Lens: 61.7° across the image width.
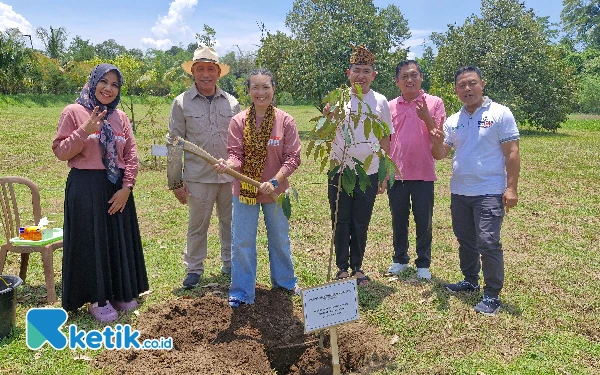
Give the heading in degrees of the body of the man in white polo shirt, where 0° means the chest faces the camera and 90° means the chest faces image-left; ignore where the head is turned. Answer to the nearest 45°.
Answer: approximately 45°

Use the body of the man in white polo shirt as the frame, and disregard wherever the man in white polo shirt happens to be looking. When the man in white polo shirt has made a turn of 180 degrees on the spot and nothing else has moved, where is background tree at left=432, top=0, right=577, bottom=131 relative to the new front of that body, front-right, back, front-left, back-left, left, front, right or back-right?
front-left

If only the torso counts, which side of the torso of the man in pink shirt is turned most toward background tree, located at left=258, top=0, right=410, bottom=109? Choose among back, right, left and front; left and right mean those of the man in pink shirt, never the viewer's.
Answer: back

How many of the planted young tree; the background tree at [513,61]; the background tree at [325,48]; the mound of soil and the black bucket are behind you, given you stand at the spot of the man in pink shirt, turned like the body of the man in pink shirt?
2

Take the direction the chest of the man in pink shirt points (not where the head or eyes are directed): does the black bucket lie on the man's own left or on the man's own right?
on the man's own right

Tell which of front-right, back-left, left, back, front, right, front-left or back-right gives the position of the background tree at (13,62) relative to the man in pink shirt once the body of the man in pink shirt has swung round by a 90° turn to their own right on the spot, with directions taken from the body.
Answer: front-right

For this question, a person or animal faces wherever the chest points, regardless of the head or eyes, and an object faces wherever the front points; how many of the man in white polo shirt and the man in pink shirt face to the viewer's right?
0

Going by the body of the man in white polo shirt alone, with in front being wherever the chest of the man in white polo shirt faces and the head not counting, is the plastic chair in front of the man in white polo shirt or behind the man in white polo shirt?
in front

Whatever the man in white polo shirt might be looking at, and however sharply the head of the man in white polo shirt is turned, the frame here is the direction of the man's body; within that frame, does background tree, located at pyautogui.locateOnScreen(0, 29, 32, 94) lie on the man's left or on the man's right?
on the man's right

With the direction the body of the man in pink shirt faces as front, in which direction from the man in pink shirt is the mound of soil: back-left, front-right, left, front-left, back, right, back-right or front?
front-right

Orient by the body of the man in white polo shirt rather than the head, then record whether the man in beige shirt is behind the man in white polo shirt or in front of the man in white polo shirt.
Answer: in front
